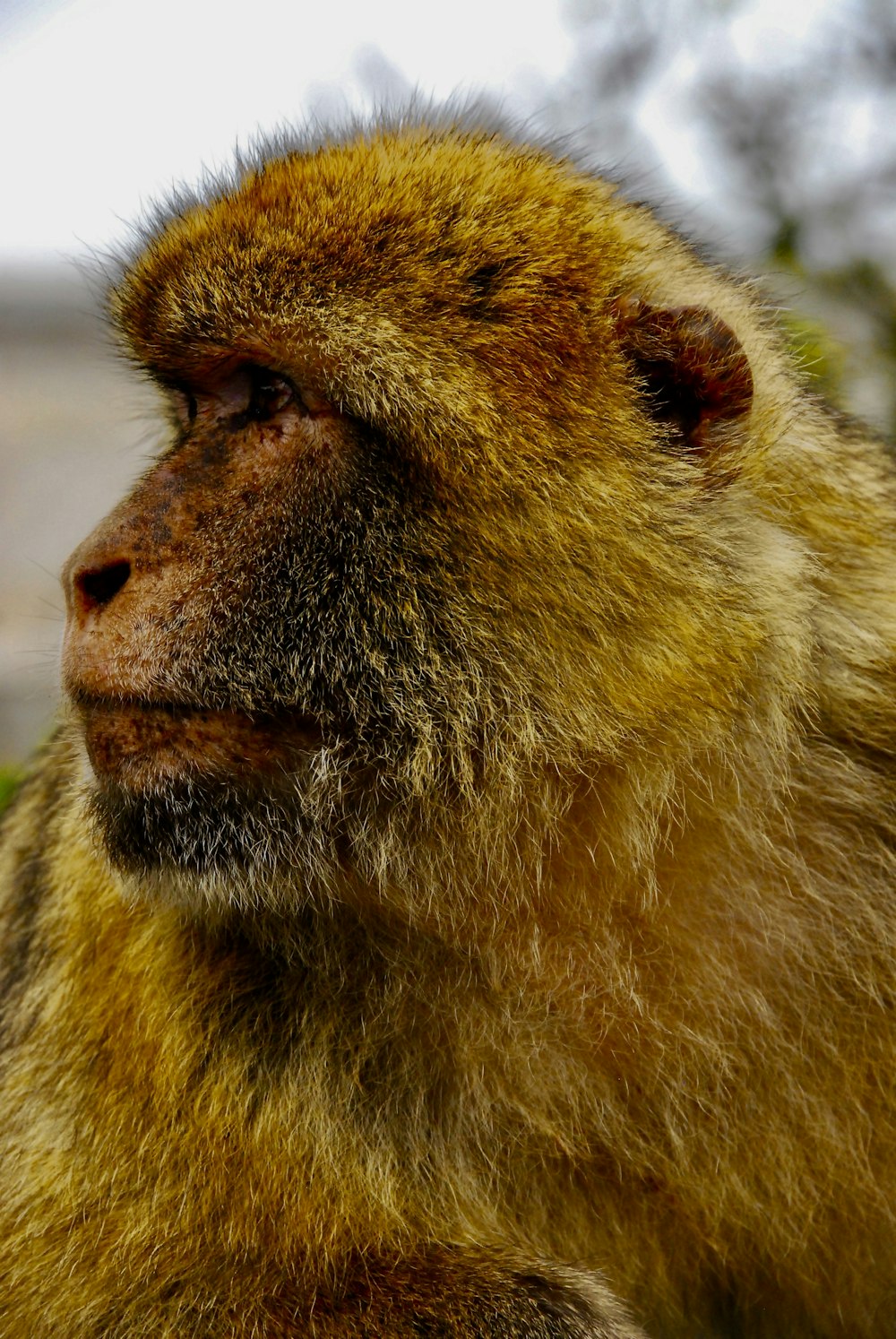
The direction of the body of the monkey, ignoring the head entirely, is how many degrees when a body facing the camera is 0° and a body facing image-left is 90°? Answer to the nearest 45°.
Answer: approximately 45°
